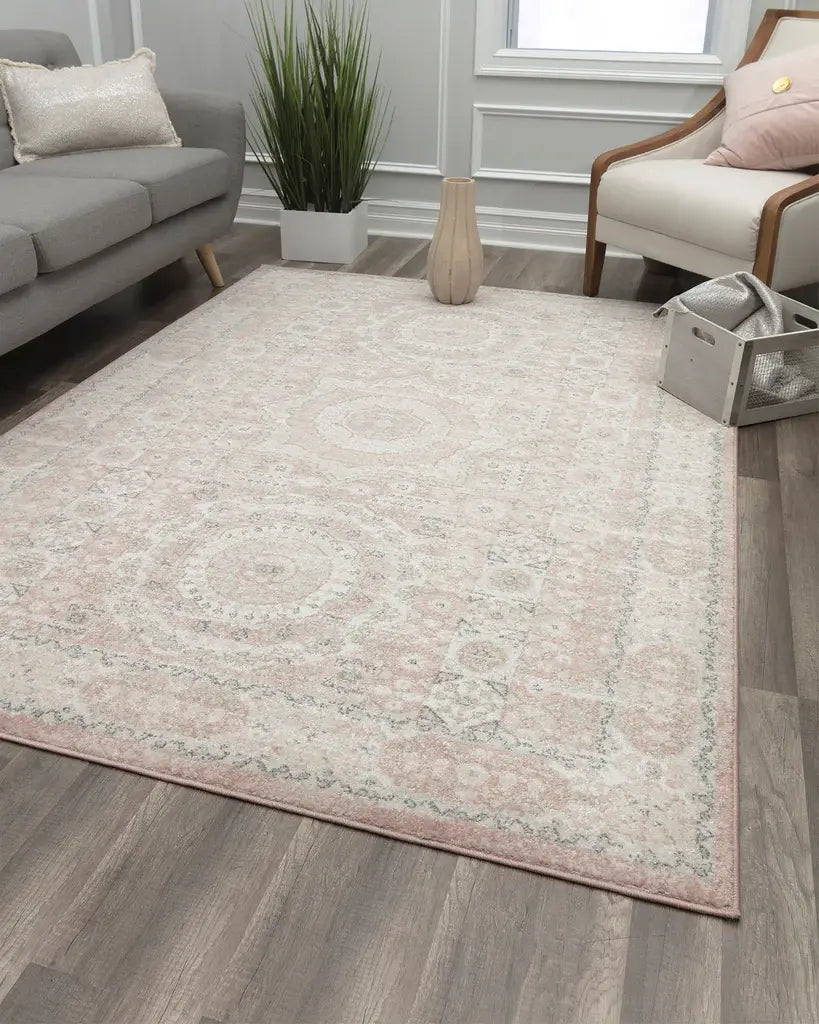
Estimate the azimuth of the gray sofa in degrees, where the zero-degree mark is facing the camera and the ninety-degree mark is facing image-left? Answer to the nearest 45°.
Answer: approximately 315°

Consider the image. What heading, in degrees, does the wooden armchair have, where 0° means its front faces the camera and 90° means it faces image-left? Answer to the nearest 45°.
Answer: approximately 45°

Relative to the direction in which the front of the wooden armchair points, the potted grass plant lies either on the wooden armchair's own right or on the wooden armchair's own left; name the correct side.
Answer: on the wooden armchair's own right

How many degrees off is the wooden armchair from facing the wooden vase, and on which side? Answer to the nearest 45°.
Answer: approximately 45° to its right

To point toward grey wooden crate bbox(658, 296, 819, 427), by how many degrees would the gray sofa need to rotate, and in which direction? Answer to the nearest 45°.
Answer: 0° — it already faces it
